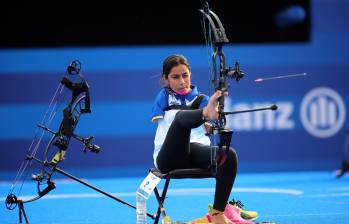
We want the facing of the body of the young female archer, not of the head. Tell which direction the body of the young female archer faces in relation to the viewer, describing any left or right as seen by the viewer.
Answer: facing the viewer and to the right of the viewer

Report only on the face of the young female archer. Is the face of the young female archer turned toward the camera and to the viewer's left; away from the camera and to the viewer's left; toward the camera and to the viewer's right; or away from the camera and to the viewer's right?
toward the camera and to the viewer's right
